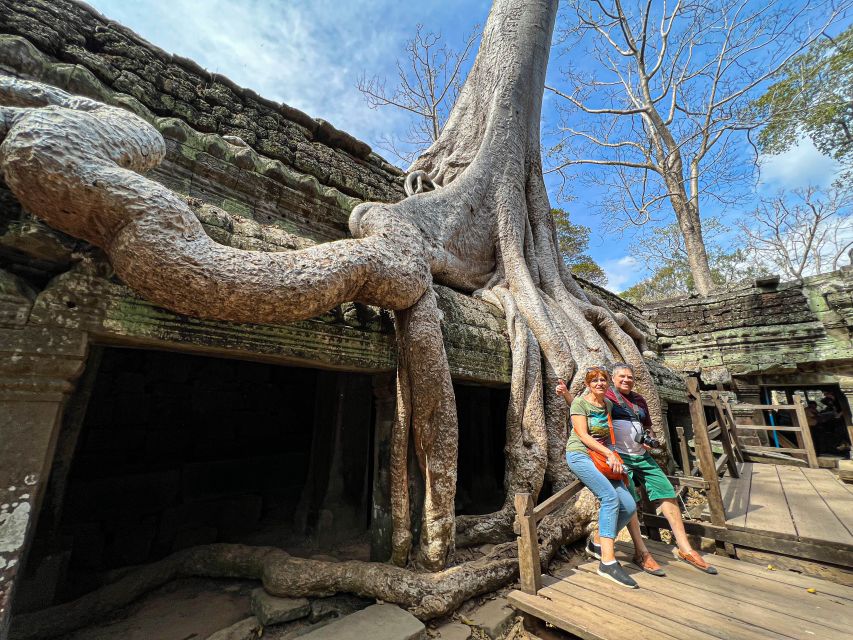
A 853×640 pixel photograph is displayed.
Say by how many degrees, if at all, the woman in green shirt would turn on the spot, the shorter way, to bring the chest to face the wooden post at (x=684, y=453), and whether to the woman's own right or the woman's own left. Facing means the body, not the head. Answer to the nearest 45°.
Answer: approximately 135° to the woman's own left

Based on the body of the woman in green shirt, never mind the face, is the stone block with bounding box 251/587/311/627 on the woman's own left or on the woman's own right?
on the woman's own right

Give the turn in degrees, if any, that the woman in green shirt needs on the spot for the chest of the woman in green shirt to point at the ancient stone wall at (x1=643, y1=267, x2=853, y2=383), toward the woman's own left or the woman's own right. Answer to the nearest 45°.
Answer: approximately 90° to the woman's own left

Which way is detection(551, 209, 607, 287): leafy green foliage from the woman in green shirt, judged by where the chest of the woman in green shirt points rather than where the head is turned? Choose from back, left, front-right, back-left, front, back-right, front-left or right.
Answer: back-left

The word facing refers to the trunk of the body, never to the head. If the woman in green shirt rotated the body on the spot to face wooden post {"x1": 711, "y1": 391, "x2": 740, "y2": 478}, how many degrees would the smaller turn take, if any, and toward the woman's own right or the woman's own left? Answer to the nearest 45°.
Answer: approximately 90° to the woman's own left

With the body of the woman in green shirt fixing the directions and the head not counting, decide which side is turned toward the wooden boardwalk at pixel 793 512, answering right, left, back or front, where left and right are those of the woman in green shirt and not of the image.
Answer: left

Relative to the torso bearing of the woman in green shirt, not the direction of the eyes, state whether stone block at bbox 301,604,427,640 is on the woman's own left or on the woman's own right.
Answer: on the woman's own right

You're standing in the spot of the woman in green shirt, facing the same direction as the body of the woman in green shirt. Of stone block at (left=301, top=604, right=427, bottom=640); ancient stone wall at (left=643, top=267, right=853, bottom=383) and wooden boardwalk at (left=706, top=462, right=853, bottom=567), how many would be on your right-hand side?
1

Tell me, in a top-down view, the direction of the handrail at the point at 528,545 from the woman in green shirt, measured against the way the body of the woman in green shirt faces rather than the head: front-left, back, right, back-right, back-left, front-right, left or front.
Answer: right

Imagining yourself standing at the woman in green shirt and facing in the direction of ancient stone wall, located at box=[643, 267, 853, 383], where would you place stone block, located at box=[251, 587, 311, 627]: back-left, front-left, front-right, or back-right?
back-left

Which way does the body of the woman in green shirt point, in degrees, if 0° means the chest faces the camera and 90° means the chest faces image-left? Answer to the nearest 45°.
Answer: approximately 315°
